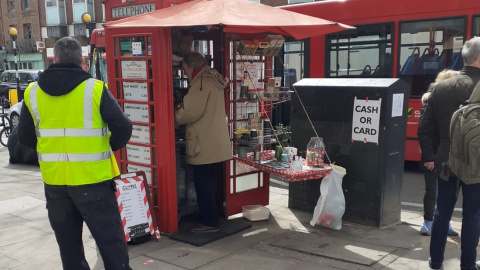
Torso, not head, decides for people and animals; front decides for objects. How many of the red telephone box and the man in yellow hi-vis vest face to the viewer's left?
0

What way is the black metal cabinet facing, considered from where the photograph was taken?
facing the viewer and to the left of the viewer

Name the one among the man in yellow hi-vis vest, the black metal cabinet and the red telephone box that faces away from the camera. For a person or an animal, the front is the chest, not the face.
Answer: the man in yellow hi-vis vest

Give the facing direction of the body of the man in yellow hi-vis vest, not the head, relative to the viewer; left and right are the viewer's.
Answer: facing away from the viewer

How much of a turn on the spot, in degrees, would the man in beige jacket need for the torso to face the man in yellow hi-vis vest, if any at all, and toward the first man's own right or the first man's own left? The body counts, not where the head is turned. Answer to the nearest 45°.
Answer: approximately 45° to the first man's own left

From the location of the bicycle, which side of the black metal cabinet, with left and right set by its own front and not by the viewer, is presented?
right

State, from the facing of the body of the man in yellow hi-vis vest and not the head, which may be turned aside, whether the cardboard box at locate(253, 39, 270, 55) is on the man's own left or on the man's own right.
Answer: on the man's own right

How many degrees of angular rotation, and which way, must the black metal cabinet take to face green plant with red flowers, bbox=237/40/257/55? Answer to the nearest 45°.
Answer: approximately 45° to its right

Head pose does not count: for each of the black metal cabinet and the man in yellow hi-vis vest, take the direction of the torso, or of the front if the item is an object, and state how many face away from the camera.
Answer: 1
